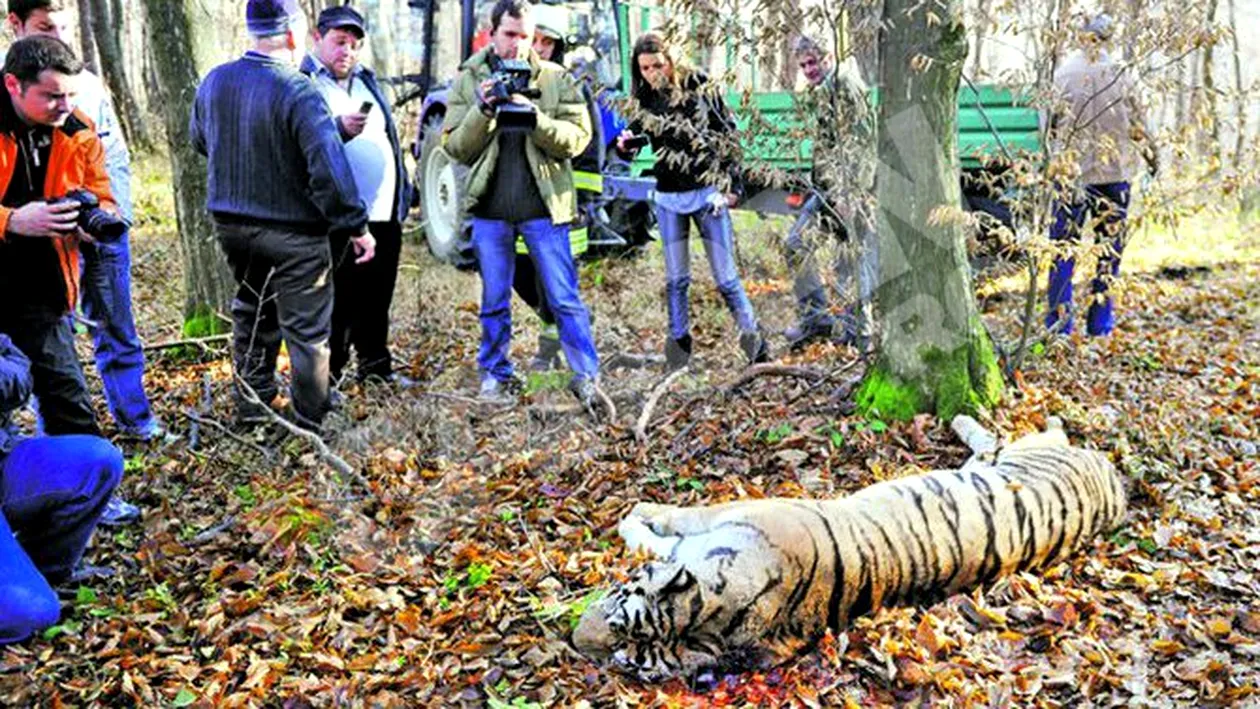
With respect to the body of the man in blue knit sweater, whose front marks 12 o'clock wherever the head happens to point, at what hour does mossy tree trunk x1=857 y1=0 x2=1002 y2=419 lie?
The mossy tree trunk is roughly at 2 o'clock from the man in blue knit sweater.

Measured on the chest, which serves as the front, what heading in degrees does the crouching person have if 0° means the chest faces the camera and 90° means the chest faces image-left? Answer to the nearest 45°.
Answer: approximately 270°

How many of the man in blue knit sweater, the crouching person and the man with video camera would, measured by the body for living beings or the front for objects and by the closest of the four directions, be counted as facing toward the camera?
1

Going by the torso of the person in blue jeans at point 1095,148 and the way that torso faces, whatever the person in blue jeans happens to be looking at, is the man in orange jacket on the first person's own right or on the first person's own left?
on the first person's own left

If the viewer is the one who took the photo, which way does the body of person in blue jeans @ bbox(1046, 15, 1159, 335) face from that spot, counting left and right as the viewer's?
facing away from the viewer

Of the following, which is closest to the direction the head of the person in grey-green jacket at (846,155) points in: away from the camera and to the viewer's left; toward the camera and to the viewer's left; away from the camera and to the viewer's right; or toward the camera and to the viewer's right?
toward the camera and to the viewer's left

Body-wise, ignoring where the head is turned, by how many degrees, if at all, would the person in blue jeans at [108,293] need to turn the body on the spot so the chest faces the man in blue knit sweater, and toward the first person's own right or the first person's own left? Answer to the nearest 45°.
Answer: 0° — they already face them

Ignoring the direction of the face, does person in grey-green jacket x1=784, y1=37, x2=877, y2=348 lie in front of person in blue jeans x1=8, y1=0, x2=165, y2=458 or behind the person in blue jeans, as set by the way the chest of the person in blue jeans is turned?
in front

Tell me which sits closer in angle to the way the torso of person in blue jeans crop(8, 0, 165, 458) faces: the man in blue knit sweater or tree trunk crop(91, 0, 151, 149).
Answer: the man in blue knit sweater

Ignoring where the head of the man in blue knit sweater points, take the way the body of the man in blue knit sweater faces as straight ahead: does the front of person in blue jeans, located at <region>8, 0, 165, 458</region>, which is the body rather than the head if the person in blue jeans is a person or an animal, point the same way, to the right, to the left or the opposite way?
to the right

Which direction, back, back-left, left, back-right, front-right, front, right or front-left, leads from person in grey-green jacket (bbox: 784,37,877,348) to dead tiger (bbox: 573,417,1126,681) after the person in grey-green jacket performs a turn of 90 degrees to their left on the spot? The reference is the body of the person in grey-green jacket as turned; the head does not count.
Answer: front-right

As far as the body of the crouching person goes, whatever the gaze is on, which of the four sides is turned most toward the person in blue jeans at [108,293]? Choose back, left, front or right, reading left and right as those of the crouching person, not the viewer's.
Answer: left

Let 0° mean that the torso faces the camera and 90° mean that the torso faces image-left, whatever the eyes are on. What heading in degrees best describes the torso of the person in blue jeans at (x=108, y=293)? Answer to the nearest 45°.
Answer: approximately 315°

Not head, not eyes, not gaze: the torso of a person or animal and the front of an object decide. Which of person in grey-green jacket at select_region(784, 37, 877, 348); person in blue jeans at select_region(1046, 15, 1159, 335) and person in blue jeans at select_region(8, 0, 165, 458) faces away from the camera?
person in blue jeans at select_region(1046, 15, 1159, 335)

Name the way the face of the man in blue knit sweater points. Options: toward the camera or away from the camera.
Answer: away from the camera

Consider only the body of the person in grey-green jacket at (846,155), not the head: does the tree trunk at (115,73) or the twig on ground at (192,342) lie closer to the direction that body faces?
the twig on ground

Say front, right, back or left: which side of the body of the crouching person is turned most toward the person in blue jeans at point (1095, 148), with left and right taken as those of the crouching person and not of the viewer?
front

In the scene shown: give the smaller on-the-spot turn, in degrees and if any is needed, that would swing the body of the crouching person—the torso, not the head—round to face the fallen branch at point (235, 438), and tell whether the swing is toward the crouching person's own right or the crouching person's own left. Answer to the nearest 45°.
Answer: approximately 45° to the crouching person's own left

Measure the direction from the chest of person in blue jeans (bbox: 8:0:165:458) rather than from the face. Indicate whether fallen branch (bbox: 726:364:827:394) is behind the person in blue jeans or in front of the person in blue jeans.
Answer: in front
